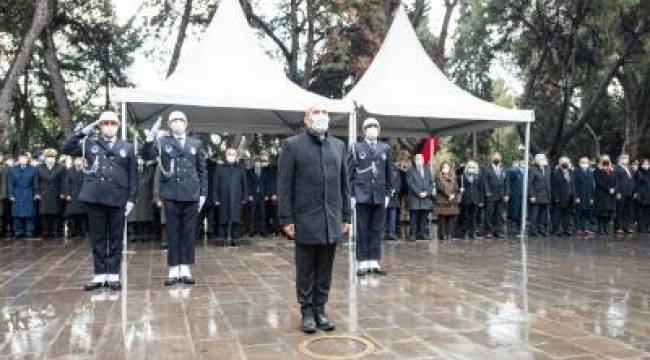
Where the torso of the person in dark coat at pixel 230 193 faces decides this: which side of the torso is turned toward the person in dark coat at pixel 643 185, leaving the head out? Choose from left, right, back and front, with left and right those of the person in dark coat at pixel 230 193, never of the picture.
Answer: left

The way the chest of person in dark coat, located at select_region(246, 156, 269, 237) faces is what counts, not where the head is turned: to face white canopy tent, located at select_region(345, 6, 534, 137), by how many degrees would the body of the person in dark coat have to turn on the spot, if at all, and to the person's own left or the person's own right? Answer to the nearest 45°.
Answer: approximately 90° to the person's own left

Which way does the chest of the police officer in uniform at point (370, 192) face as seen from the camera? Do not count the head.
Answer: toward the camera

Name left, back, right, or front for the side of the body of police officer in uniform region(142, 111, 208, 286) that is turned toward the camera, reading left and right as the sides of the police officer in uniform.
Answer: front

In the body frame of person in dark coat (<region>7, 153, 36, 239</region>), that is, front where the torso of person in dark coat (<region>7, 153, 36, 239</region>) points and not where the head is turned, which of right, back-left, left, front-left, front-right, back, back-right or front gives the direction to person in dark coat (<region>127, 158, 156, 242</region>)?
front-left

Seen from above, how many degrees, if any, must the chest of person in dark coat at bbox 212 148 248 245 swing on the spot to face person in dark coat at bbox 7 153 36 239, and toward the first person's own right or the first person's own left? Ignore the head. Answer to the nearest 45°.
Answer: approximately 135° to the first person's own right

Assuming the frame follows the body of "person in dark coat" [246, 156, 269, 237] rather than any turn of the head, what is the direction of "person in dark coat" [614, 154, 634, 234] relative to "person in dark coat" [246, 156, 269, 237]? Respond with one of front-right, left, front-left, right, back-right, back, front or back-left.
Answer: left

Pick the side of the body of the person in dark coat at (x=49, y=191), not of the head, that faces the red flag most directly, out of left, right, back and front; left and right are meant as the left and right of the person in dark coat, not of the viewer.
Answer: left

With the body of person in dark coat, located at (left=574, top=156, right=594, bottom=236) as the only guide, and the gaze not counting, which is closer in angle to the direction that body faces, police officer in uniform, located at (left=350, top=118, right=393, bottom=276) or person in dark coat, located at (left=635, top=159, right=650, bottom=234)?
the police officer in uniform

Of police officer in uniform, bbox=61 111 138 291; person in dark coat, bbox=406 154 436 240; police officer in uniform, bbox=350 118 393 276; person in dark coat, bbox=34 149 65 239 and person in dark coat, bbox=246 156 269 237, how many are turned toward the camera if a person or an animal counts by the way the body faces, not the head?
5

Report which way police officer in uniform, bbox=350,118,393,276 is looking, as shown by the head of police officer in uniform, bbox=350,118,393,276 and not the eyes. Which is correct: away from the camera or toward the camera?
toward the camera

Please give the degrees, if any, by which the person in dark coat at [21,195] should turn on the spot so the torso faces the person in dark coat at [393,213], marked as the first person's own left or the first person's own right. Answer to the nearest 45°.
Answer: approximately 45° to the first person's own left

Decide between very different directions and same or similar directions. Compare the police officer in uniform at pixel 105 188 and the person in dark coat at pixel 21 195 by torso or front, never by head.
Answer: same or similar directions

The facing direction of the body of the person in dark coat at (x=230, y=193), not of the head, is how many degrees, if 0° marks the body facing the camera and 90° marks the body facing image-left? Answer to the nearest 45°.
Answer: approximately 0°

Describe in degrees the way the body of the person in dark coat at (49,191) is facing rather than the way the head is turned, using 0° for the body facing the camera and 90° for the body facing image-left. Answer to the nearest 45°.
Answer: approximately 0°

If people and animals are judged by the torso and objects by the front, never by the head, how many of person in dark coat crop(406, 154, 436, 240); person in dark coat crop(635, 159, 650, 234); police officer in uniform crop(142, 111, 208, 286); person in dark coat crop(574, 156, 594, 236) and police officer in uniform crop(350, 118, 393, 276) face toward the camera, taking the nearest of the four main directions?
5

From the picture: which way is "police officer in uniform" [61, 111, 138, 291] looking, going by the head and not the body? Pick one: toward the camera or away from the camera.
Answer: toward the camera

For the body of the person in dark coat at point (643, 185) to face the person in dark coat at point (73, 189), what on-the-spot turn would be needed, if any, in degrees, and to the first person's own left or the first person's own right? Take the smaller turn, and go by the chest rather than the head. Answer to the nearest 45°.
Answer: approximately 45° to the first person's own right
